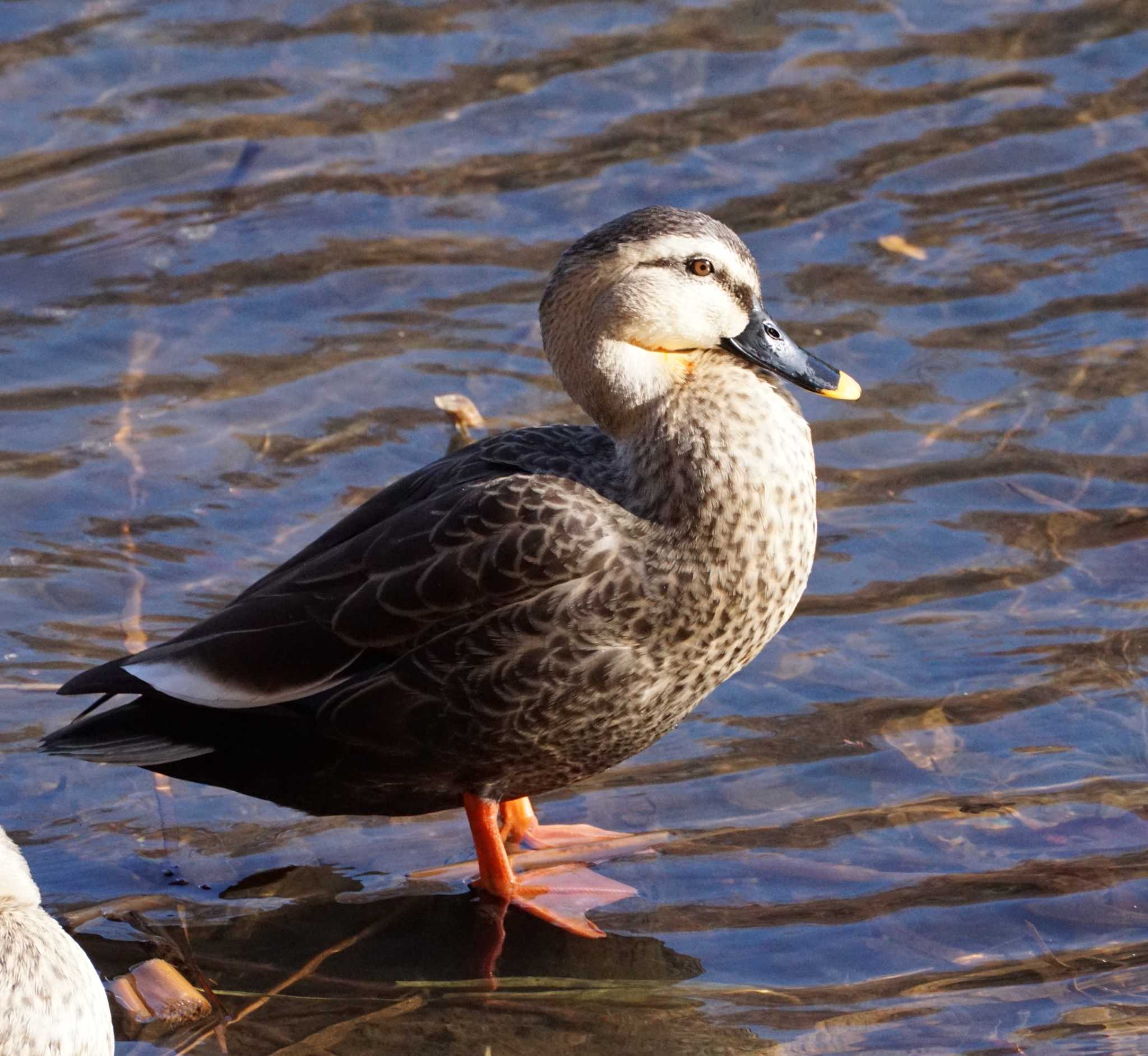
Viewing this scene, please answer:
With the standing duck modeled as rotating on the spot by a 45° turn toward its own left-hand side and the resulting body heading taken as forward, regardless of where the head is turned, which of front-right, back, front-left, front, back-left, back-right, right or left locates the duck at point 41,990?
back

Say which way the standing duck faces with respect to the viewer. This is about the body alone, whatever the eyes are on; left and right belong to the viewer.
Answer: facing to the right of the viewer
